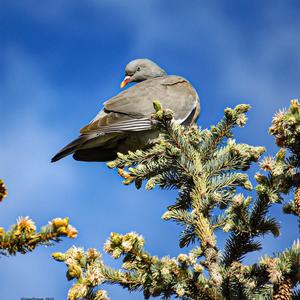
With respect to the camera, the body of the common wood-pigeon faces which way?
to the viewer's right

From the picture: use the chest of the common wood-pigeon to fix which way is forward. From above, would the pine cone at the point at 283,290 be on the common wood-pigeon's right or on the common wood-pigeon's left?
on the common wood-pigeon's right

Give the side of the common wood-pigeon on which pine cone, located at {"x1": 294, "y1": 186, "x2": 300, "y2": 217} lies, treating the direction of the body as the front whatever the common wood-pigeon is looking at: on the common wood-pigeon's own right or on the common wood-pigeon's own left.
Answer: on the common wood-pigeon's own right
